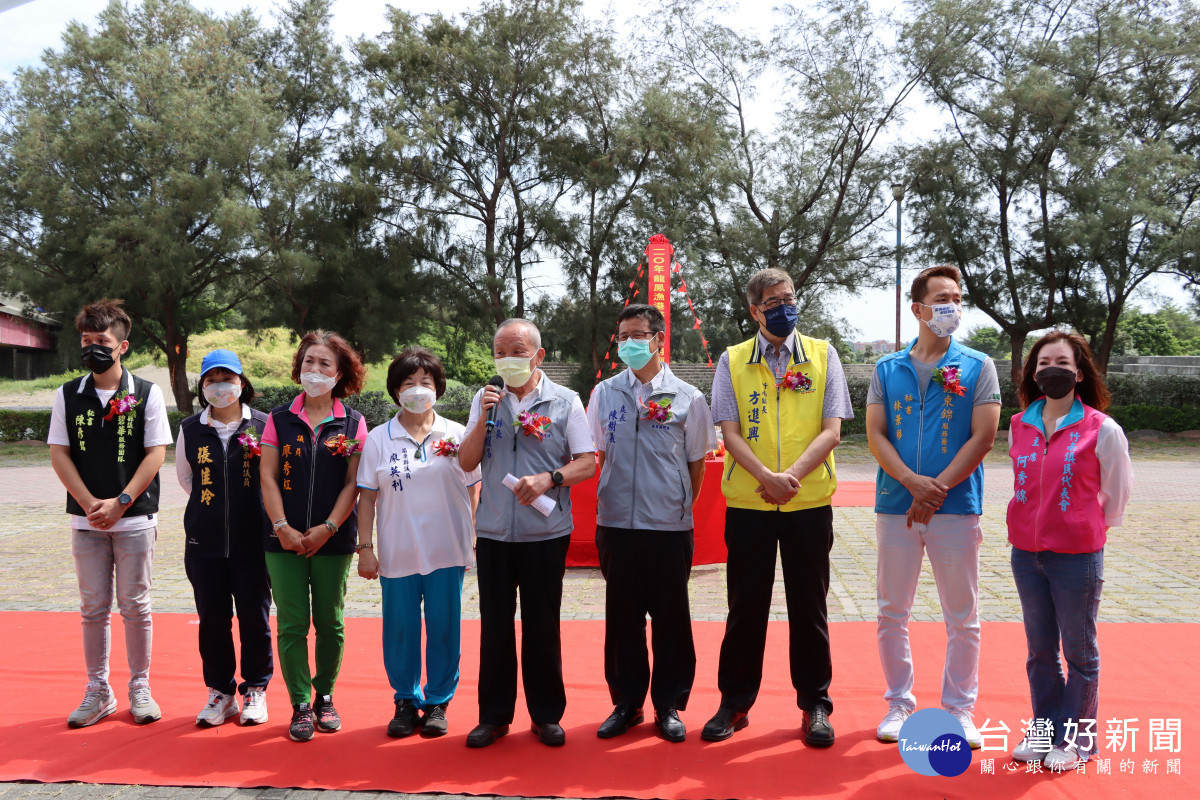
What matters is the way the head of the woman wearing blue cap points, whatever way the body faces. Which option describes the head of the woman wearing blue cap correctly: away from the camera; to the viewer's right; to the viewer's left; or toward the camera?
toward the camera

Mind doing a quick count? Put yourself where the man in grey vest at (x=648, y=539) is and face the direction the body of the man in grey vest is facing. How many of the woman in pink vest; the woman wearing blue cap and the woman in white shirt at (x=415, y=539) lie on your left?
1

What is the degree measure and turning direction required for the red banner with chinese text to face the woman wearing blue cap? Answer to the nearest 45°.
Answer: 0° — it already faces them

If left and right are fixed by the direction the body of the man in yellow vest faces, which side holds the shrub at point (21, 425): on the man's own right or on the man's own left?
on the man's own right

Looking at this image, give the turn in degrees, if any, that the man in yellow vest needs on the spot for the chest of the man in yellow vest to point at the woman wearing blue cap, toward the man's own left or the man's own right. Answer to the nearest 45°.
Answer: approximately 90° to the man's own right

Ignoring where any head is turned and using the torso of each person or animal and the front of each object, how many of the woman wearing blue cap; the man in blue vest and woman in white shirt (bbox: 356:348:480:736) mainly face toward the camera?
3

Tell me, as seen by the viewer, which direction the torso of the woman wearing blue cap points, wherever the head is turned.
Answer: toward the camera

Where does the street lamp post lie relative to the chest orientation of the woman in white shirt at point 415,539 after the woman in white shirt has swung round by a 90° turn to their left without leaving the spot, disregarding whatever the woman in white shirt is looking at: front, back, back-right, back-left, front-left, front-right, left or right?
front-left

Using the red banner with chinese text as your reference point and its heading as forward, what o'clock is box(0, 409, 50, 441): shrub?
The shrub is roughly at 4 o'clock from the red banner with chinese text.

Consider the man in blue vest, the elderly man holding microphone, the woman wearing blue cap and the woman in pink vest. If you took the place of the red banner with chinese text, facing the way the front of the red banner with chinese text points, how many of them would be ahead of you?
4

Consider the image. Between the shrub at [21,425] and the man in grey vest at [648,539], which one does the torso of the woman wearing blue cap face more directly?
the man in grey vest

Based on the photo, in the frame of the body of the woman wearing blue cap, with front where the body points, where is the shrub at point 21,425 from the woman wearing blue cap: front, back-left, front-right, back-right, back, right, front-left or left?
back

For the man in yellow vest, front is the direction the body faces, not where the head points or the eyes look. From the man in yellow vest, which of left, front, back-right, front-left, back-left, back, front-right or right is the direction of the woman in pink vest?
left

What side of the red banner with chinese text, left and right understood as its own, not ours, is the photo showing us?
front

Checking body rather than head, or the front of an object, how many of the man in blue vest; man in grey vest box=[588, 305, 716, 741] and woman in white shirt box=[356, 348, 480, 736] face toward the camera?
3

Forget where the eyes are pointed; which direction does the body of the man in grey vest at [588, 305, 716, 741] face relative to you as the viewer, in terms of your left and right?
facing the viewer

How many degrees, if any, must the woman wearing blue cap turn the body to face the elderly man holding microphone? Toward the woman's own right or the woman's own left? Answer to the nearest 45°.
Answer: approximately 45° to the woman's own left
